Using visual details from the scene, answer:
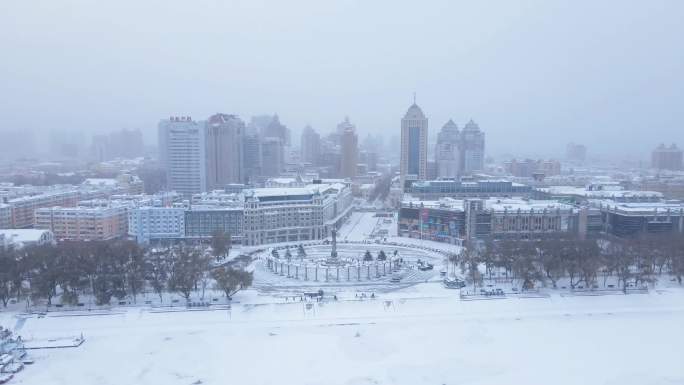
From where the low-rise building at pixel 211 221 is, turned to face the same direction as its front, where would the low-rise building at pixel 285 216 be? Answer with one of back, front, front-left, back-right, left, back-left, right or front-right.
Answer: left

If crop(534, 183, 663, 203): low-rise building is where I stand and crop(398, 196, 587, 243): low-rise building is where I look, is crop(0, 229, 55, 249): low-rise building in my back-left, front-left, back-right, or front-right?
front-right

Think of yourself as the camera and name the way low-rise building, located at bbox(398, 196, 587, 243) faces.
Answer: facing the viewer

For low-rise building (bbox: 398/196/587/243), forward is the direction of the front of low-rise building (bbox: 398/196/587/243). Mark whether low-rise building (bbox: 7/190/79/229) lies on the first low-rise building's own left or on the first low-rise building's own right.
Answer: on the first low-rise building's own right

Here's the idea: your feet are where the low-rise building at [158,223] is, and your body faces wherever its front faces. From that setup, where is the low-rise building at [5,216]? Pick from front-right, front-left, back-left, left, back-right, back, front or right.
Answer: back-right

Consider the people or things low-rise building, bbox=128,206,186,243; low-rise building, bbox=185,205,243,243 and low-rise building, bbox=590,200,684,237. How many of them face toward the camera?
3

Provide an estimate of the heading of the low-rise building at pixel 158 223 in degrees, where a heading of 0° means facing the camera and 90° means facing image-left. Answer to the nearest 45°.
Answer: approximately 0°

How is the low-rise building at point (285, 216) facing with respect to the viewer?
toward the camera

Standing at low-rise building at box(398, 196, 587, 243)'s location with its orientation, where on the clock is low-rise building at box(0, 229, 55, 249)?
low-rise building at box(0, 229, 55, 249) is roughly at 2 o'clock from low-rise building at box(398, 196, 587, 243).

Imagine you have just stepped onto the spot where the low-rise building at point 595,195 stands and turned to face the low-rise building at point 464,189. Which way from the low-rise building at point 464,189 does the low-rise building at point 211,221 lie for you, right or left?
left

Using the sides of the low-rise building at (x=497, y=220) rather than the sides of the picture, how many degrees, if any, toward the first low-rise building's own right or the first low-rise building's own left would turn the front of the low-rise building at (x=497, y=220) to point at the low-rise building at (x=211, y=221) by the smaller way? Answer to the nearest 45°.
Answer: approximately 90° to the first low-rise building's own right

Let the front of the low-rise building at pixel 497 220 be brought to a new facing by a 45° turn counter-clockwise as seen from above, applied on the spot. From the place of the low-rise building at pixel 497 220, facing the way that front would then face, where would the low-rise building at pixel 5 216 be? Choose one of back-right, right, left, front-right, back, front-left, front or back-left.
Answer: back-right

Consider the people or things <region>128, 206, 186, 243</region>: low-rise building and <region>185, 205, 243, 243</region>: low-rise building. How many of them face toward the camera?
2

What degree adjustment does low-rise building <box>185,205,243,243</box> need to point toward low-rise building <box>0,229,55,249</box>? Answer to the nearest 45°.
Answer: approximately 90° to its right

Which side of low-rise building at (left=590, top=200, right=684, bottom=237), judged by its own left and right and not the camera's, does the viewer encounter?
front

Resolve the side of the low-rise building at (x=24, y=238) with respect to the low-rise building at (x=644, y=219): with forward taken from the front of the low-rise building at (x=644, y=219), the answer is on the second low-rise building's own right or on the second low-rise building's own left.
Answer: on the second low-rise building's own right
